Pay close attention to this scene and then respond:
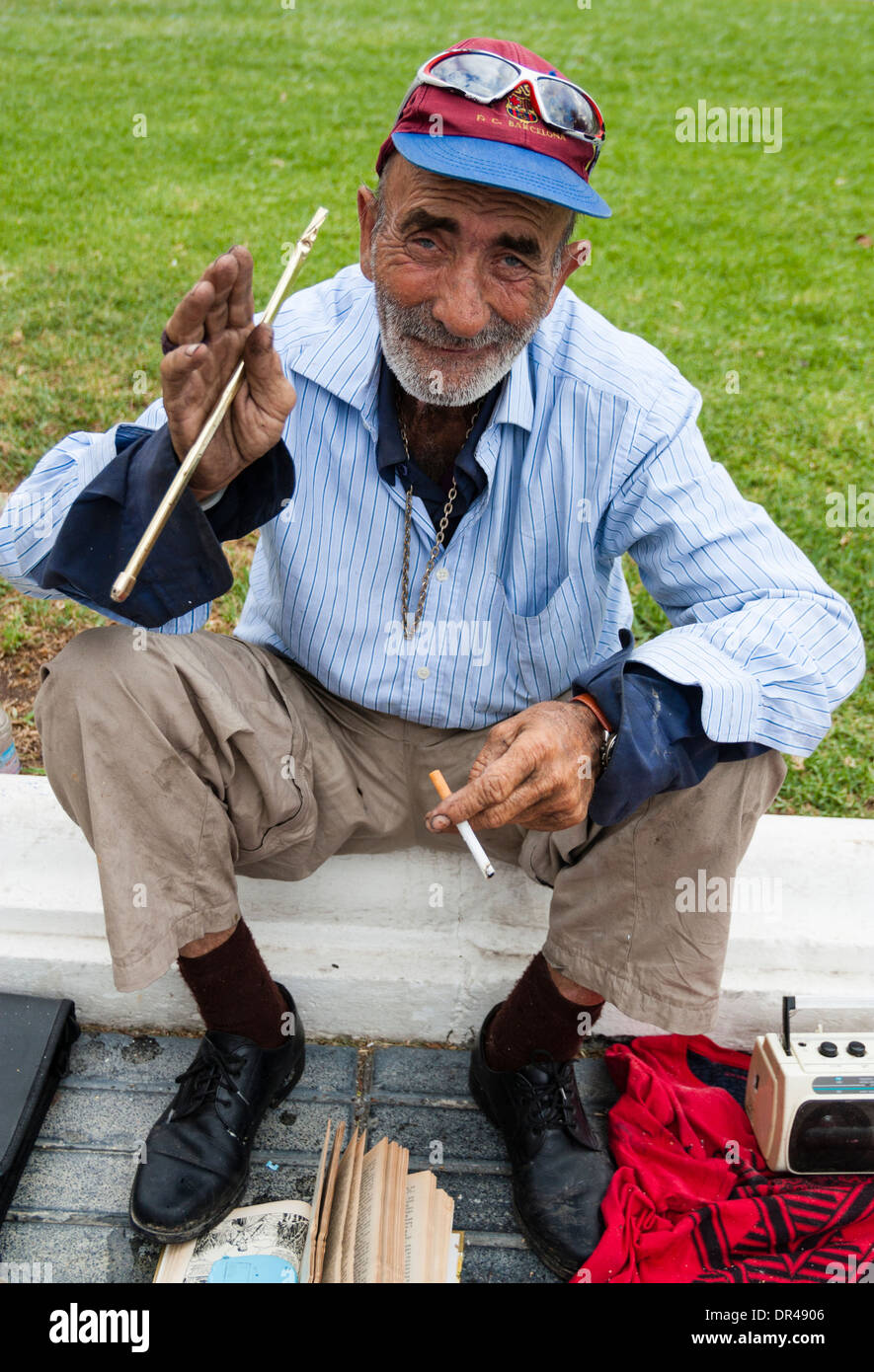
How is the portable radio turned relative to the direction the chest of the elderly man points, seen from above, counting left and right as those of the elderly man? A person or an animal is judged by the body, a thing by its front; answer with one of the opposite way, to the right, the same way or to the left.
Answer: the same way

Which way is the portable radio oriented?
toward the camera

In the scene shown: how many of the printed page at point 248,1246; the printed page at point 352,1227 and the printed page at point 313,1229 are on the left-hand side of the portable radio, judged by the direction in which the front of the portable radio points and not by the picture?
0

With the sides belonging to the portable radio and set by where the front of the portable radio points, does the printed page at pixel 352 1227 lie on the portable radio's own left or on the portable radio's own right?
on the portable radio's own right

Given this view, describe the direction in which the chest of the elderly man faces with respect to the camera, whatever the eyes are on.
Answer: toward the camera

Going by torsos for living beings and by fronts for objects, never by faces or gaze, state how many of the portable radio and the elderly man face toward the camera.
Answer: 2

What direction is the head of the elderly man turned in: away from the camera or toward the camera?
toward the camera

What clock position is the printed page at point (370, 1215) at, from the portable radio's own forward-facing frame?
The printed page is roughly at 2 o'clock from the portable radio.
